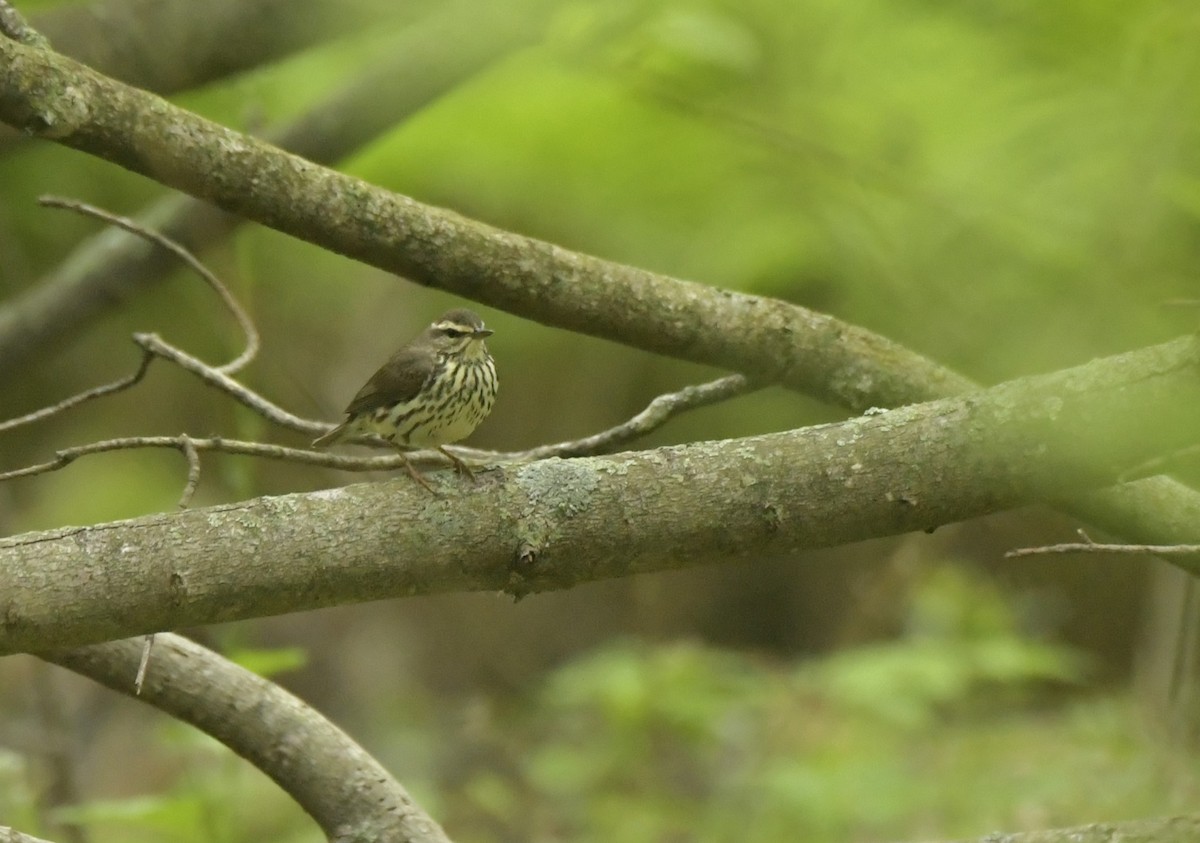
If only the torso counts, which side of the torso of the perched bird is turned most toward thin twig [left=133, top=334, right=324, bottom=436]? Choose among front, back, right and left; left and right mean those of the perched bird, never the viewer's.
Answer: right

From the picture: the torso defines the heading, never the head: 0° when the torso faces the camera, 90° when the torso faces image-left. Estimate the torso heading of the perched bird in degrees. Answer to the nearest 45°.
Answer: approximately 315°

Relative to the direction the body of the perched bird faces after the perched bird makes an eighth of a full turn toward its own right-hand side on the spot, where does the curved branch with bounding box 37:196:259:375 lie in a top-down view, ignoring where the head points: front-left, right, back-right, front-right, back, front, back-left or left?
front-right

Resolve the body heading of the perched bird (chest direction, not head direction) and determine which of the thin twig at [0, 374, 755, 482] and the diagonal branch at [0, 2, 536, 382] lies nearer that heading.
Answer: the thin twig

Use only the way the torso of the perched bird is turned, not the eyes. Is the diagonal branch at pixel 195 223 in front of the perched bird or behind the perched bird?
behind
